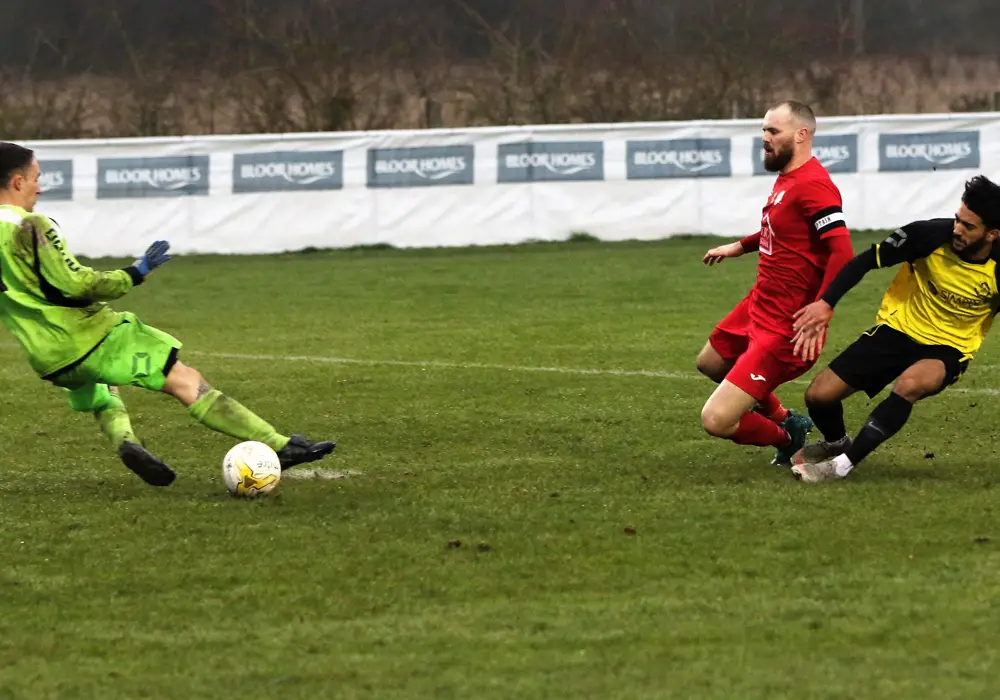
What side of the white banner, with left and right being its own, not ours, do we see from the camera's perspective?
front

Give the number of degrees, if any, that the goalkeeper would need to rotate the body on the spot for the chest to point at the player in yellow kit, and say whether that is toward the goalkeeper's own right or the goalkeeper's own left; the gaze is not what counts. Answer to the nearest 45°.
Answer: approximately 45° to the goalkeeper's own right

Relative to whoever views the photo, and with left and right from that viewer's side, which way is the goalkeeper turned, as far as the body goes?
facing away from the viewer and to the right of the viewer

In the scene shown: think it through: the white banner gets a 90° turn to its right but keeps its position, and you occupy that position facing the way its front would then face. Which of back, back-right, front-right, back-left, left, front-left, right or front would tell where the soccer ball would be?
left

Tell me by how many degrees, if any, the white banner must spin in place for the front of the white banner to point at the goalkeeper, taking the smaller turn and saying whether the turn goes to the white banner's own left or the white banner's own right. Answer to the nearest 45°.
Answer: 0° — it already faces them

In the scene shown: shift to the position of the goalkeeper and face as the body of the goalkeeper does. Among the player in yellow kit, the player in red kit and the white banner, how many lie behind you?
0

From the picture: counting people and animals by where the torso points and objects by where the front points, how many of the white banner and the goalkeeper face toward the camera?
1

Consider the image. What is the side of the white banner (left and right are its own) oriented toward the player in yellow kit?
front

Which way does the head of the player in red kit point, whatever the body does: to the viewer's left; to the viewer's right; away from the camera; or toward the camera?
to the viewer's left

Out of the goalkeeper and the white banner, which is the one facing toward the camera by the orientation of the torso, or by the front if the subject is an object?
the white banner
